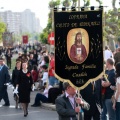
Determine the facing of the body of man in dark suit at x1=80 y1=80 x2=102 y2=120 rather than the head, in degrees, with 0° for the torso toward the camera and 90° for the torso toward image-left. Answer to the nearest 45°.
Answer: approximately 0°

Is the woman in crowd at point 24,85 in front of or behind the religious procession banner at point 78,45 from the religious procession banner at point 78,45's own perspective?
behind

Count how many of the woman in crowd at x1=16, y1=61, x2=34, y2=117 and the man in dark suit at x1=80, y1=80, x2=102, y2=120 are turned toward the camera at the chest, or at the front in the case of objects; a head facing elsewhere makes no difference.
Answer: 2

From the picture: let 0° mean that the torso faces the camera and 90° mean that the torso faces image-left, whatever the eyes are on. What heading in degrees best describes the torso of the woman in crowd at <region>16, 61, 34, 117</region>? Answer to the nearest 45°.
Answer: approximately 0°

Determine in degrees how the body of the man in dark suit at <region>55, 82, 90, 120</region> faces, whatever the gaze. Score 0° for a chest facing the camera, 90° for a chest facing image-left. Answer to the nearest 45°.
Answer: approximately 315°

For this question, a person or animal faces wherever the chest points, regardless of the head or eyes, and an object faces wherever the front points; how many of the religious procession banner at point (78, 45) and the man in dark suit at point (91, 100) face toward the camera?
2
